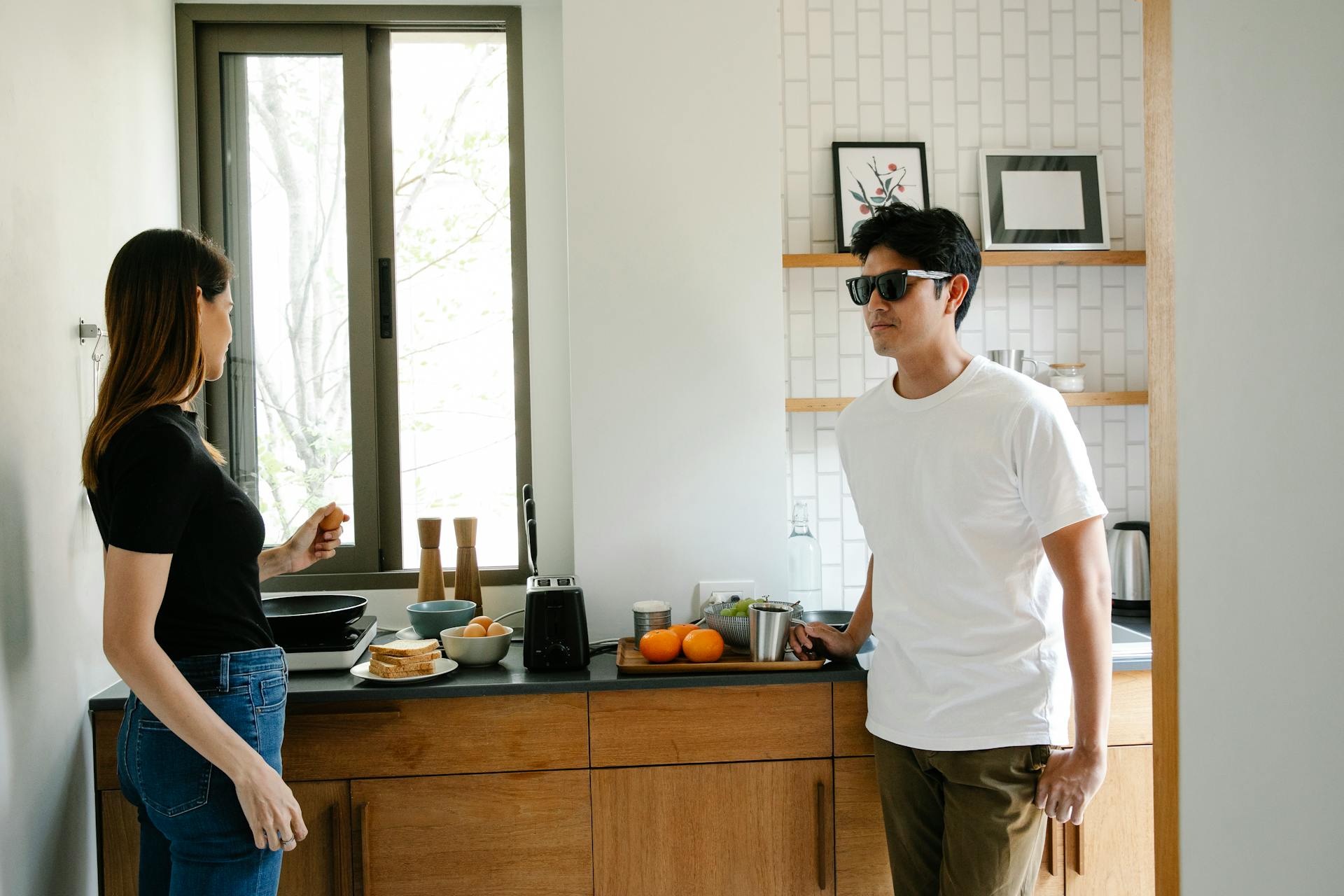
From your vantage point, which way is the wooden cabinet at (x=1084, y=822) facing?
toward the camera

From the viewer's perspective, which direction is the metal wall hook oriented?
to the viewer's right

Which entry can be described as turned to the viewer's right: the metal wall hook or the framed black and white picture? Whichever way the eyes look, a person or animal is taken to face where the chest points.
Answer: the metal wall hook

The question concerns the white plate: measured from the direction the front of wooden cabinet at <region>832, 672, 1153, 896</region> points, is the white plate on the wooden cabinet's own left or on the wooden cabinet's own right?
on the wooden cabinet's own right

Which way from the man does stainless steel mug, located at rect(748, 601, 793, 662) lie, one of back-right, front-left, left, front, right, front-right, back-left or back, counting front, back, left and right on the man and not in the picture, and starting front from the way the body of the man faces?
right

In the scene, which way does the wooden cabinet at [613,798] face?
toward the camera

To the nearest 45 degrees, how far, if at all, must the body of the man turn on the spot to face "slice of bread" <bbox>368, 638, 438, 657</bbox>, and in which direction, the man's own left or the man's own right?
approximately 45° to the man's own right

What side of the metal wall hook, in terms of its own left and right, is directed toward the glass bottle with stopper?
front

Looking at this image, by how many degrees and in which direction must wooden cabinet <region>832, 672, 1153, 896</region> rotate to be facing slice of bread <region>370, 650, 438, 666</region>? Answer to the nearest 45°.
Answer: approximately 90° to its right

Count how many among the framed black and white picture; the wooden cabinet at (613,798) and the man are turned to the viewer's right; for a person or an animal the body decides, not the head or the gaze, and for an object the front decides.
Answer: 0

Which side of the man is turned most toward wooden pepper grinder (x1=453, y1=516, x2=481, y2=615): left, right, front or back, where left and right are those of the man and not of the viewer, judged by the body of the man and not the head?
right

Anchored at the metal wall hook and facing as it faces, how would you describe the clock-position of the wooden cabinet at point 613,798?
The wooden cabinet is roughly at 1 o'clock from the metal wall hook.
